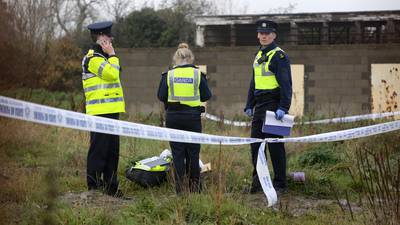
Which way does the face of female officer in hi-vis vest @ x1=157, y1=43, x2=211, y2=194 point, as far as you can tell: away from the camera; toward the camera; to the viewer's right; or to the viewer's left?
away from the camera

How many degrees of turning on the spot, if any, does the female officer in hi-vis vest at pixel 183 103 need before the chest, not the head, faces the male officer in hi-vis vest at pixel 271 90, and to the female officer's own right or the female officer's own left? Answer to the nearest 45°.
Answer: approximately 90° to the female officer's own right

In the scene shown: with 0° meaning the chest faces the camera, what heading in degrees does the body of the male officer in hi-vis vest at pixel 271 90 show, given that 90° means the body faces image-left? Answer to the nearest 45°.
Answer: approximately 45°

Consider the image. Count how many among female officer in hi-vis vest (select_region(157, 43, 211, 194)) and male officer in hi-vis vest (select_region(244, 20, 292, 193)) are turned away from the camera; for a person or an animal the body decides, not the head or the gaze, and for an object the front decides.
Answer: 1

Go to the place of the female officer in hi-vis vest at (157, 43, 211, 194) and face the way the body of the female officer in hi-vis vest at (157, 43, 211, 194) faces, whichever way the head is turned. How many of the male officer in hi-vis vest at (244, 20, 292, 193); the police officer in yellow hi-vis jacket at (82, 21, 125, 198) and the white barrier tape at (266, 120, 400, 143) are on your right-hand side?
2

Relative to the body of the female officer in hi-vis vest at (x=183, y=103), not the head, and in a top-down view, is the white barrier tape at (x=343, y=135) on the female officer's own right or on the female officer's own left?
on the female officer's own right

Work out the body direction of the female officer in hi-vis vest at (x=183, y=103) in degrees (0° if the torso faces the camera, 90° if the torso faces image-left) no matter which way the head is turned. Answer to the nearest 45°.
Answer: approximately 180°

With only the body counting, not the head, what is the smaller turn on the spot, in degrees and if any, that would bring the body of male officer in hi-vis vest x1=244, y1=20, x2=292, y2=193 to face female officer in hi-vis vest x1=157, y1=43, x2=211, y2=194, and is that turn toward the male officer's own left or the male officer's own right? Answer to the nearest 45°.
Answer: approximately 45° to the male officer's own right

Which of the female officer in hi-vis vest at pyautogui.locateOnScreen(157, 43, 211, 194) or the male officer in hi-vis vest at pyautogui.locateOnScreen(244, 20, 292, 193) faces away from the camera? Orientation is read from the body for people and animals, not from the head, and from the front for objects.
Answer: the female officer in hi-vis vest at pyautogui.locateOnScreen(157, 43, 211, 194)

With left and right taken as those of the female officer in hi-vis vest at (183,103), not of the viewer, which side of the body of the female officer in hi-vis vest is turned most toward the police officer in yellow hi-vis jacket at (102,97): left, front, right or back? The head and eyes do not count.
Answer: left

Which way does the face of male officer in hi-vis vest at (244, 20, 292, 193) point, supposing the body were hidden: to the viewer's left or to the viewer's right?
to the viewer's left
